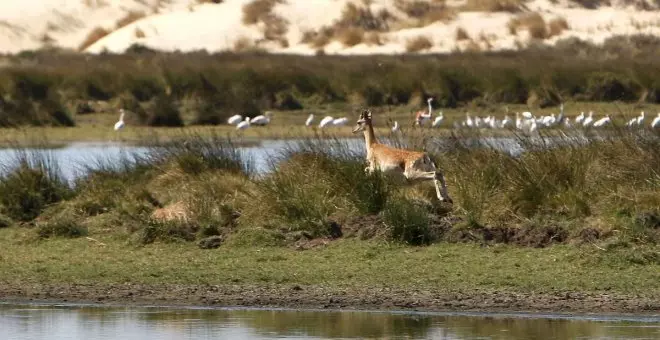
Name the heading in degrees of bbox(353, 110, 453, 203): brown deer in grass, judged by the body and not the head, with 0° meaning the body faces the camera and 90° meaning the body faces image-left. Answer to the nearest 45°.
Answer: approximately 90°

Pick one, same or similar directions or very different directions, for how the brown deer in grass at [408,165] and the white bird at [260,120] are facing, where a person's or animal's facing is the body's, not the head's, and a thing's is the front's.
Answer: very different directions

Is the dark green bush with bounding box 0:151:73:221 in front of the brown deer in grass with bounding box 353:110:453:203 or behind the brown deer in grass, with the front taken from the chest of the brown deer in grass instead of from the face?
in front

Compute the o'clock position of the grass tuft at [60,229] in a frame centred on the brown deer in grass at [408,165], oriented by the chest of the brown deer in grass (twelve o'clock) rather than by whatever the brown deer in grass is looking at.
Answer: The grass tuft is roughly at 12 o'clock from the brown deer in grass.

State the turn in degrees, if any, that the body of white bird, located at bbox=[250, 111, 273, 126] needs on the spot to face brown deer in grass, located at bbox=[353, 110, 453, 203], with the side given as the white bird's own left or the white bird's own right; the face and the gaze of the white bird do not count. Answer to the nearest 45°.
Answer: approximately 90° to the white bird's own right

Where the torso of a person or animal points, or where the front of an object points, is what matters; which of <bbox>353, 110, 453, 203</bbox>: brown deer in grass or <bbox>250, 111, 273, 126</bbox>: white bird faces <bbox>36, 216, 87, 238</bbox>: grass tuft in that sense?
the brown deer in grass

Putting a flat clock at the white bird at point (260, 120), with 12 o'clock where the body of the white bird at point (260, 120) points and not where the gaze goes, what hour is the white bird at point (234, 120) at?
the white bird at point (234, 120) is roughly at 6 o'clock from the white bird at point (260, 120).
